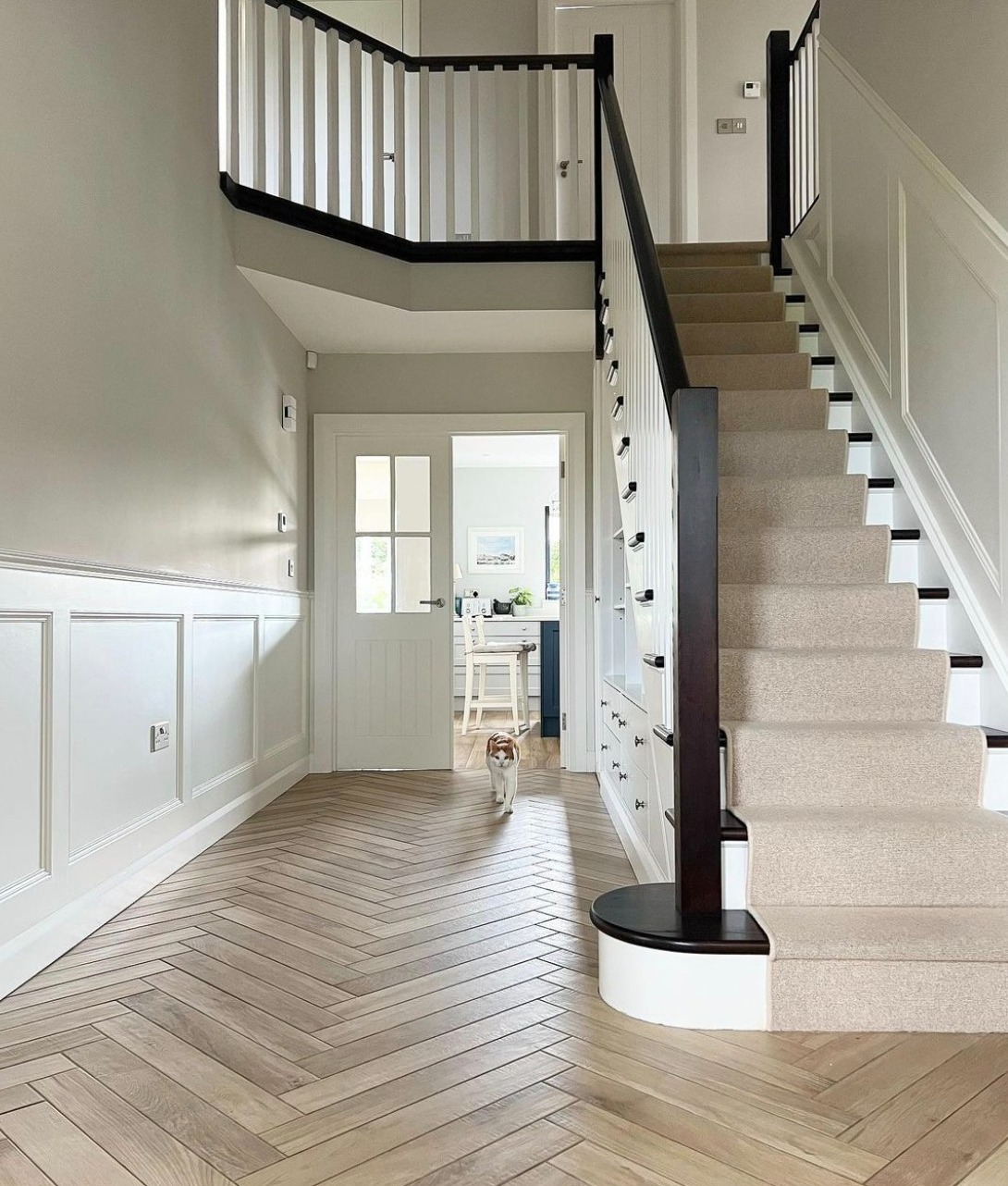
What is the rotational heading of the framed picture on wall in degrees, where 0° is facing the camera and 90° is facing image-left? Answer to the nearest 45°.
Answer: approximately 0°

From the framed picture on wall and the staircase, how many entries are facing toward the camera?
2

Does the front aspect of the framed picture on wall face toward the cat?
yes

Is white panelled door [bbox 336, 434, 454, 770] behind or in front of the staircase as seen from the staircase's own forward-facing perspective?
behind

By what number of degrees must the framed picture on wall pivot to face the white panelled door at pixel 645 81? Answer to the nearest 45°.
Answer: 0° — it already faces it

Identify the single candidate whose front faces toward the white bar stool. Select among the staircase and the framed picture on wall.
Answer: the framed picture on wall

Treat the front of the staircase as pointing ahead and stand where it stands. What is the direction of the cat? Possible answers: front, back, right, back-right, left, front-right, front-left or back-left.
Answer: back-right

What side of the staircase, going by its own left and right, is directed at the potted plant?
back

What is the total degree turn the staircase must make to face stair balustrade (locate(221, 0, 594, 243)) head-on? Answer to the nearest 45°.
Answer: approximately 135° to its right

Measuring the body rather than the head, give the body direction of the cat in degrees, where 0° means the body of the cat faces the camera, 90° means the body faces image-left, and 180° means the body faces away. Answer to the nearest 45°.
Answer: approximately 0°
